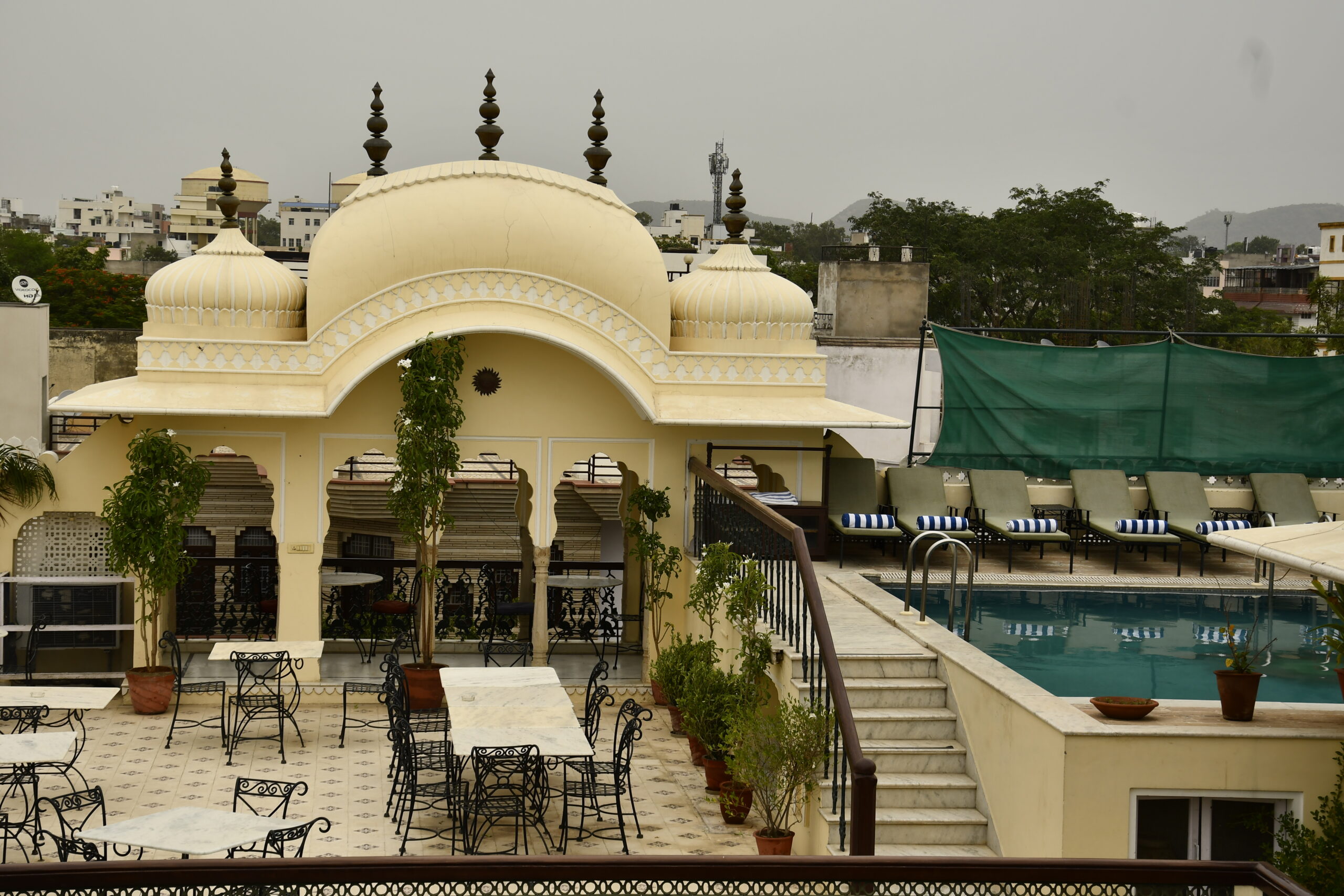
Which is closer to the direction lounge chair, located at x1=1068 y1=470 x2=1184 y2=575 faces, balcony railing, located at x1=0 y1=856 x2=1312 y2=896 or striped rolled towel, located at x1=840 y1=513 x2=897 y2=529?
the balcony railing

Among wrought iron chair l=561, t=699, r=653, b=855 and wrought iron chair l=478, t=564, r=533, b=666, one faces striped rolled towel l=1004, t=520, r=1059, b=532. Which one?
wrought iron chair l=478, t=564, r=533, b=666

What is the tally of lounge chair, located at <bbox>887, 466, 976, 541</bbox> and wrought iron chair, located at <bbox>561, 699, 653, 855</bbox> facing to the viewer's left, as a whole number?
1

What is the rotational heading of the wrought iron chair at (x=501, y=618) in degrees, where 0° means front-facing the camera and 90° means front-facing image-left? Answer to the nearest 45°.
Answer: approximately 270°

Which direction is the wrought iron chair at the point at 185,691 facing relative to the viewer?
to the viewer's right

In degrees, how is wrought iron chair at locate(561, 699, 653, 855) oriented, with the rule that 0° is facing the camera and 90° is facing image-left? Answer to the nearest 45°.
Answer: approximately 90°

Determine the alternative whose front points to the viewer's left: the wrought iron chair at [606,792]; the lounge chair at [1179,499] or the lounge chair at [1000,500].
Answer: the wrought iron chair

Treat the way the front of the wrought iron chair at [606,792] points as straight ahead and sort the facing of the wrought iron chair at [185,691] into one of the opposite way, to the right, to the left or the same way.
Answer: the opposite way

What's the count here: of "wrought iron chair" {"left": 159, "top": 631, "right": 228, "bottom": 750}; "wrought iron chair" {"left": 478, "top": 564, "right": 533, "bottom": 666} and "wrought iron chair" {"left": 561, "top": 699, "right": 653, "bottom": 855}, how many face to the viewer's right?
2

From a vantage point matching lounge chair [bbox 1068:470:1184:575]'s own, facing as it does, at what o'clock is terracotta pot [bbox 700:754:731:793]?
The terracotta pot is roughly at 2 o'clock from the lounge chair.

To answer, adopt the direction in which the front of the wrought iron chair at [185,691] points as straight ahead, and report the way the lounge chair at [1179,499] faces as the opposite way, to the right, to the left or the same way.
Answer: to the right
